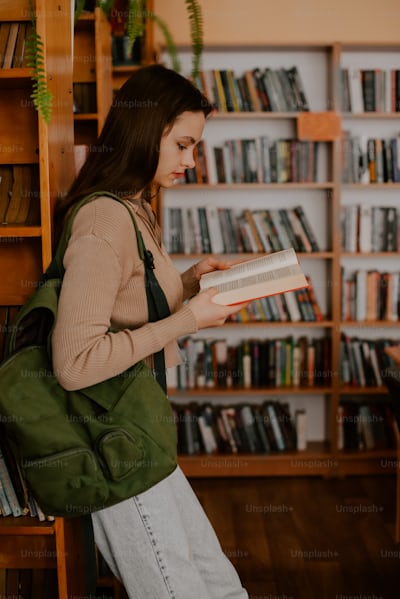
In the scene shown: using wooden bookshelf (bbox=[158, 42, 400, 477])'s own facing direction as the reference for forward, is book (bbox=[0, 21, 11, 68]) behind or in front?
in front

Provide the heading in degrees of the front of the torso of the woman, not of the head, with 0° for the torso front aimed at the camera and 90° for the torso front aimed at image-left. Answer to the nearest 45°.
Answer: approximately 270°

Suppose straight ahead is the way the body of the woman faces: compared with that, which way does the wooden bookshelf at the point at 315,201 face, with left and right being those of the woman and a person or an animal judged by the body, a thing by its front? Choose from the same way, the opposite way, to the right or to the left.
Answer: to the right

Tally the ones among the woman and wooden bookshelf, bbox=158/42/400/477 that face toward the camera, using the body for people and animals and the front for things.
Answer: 1

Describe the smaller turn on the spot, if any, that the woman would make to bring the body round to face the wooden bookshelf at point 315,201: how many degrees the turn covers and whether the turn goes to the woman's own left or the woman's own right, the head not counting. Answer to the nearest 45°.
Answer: approximately 90° to the woman's own left

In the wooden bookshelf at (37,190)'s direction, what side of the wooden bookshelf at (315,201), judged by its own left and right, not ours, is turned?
front

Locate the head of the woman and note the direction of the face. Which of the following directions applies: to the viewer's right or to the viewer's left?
to the viewer's right
